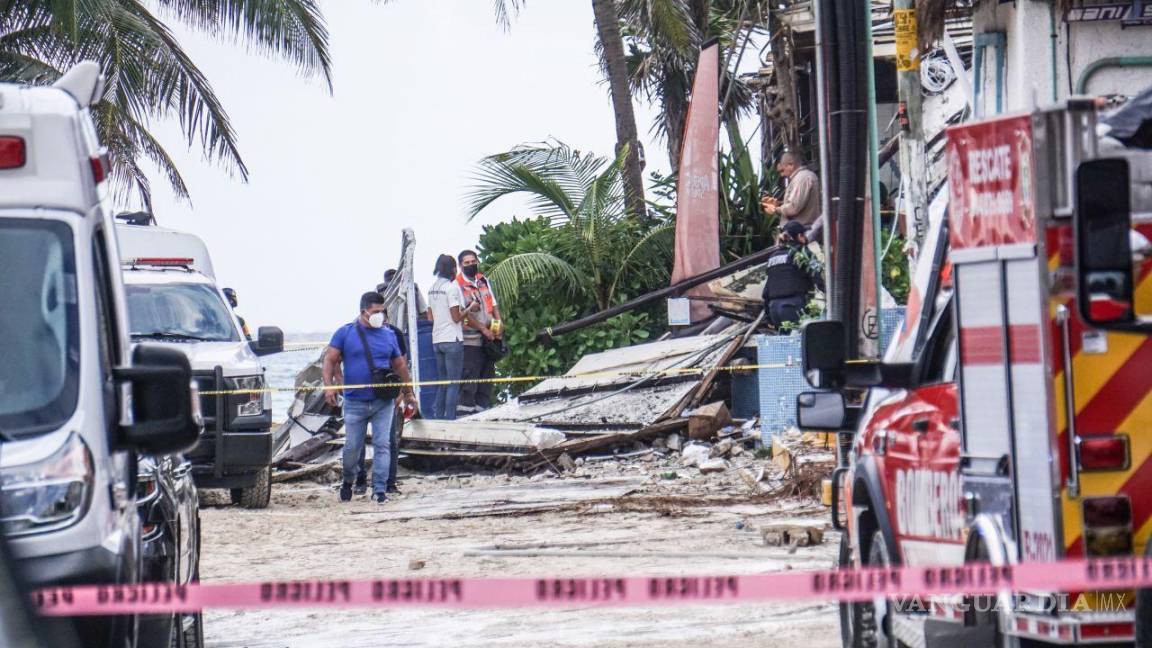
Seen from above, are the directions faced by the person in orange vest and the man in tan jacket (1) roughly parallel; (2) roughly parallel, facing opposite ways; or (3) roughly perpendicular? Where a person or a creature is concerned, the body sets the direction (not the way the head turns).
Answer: roughly perpendicular

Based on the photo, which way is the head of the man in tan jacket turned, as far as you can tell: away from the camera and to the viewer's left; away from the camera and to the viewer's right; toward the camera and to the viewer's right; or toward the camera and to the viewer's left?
toward the camera and to the viewer's left

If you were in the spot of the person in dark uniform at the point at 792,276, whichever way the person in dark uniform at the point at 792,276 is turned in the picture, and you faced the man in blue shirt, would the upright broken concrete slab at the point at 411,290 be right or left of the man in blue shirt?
right

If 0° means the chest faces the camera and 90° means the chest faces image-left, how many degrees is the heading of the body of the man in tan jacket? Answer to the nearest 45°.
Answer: approximately 90°

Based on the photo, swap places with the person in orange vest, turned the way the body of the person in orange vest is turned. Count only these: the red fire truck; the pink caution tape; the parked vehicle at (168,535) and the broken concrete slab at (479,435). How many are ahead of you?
4

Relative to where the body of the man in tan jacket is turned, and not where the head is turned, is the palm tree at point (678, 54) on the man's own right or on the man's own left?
on the man's own right

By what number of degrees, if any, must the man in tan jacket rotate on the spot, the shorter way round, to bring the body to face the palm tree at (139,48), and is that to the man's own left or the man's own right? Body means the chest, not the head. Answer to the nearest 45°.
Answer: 0° — they already face it

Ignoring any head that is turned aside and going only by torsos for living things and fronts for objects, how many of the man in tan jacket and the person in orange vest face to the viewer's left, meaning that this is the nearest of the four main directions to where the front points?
1
